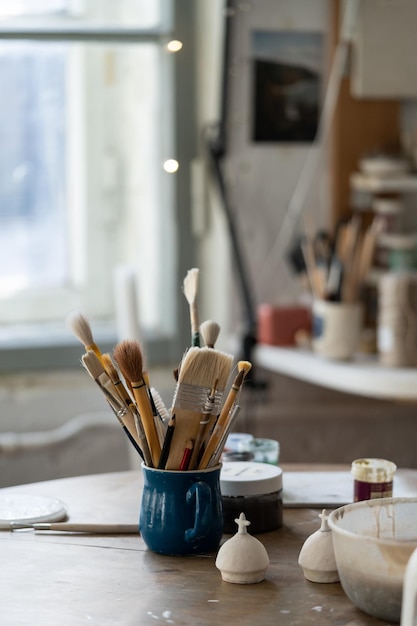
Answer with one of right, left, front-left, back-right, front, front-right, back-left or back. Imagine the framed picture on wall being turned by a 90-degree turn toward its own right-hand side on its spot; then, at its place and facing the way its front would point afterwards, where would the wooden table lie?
left

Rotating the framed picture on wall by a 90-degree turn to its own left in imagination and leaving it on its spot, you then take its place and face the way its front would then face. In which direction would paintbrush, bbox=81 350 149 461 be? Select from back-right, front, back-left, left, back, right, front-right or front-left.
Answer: right

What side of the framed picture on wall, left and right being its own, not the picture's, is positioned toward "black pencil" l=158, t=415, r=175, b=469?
front

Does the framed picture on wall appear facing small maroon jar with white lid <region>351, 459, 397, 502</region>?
yes

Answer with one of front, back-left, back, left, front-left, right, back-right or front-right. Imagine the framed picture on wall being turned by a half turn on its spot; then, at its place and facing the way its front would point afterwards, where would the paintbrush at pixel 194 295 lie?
back

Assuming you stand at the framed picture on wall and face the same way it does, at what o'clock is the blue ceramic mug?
The blue ceramic mug is roughly at 12 o'clock from the framed picture on wall.

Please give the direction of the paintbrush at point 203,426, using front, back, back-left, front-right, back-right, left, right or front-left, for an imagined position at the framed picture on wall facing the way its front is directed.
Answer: front

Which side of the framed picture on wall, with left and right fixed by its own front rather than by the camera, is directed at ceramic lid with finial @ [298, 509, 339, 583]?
front

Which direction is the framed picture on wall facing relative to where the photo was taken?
toward the camera

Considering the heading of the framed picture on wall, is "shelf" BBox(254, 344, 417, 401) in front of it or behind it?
in front

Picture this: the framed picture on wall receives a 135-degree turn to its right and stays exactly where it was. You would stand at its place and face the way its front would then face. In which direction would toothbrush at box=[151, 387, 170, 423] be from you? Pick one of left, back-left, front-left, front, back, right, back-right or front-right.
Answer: back-left

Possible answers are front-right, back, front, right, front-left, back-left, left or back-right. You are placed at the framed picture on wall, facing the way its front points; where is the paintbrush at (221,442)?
front

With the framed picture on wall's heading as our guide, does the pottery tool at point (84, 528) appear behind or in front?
in front

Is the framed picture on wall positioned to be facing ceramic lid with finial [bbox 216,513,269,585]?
yes
